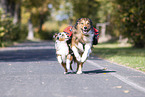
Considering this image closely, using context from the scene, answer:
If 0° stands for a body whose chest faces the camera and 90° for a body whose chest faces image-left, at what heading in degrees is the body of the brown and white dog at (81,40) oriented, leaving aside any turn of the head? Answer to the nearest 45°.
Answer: approximately 0°

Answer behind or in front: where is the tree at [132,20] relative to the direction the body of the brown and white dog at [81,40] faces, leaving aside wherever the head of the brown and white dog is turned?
behind
